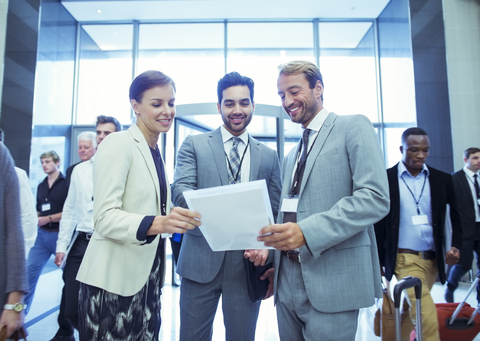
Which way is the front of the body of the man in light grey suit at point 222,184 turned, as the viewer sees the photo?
toward the camera

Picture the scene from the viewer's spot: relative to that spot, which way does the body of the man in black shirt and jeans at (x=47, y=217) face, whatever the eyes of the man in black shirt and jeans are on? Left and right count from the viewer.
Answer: facing the viewer and to the left of the viewer

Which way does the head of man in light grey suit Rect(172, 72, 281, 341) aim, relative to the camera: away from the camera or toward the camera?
toward the camera

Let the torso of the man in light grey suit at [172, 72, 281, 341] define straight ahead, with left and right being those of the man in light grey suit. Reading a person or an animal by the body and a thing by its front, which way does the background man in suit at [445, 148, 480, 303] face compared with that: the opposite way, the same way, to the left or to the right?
the same way

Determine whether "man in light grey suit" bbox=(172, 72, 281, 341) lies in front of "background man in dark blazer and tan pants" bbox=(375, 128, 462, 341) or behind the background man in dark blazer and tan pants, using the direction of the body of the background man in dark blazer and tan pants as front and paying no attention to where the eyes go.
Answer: in front

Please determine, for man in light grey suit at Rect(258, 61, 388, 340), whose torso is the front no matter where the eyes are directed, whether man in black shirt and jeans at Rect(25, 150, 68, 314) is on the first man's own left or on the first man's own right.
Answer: on the first man's own right

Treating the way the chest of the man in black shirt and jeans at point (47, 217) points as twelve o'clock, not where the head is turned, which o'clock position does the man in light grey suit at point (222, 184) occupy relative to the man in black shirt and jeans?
The man in light grey suit is roughly at 10 o'clock from the man in black shirt and jeans.

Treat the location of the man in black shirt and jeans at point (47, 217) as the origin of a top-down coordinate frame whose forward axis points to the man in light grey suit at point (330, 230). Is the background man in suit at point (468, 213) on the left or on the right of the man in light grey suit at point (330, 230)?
left

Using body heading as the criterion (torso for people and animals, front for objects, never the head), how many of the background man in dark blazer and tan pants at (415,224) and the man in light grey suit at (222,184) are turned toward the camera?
2

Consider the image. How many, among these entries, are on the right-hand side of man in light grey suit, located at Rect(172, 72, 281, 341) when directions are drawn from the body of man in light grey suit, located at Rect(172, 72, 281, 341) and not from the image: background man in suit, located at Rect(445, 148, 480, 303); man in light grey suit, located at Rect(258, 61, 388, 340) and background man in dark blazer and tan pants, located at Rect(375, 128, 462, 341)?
0

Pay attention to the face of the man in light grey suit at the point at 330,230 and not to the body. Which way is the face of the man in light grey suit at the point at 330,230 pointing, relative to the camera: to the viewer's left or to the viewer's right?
to the viewer's left
